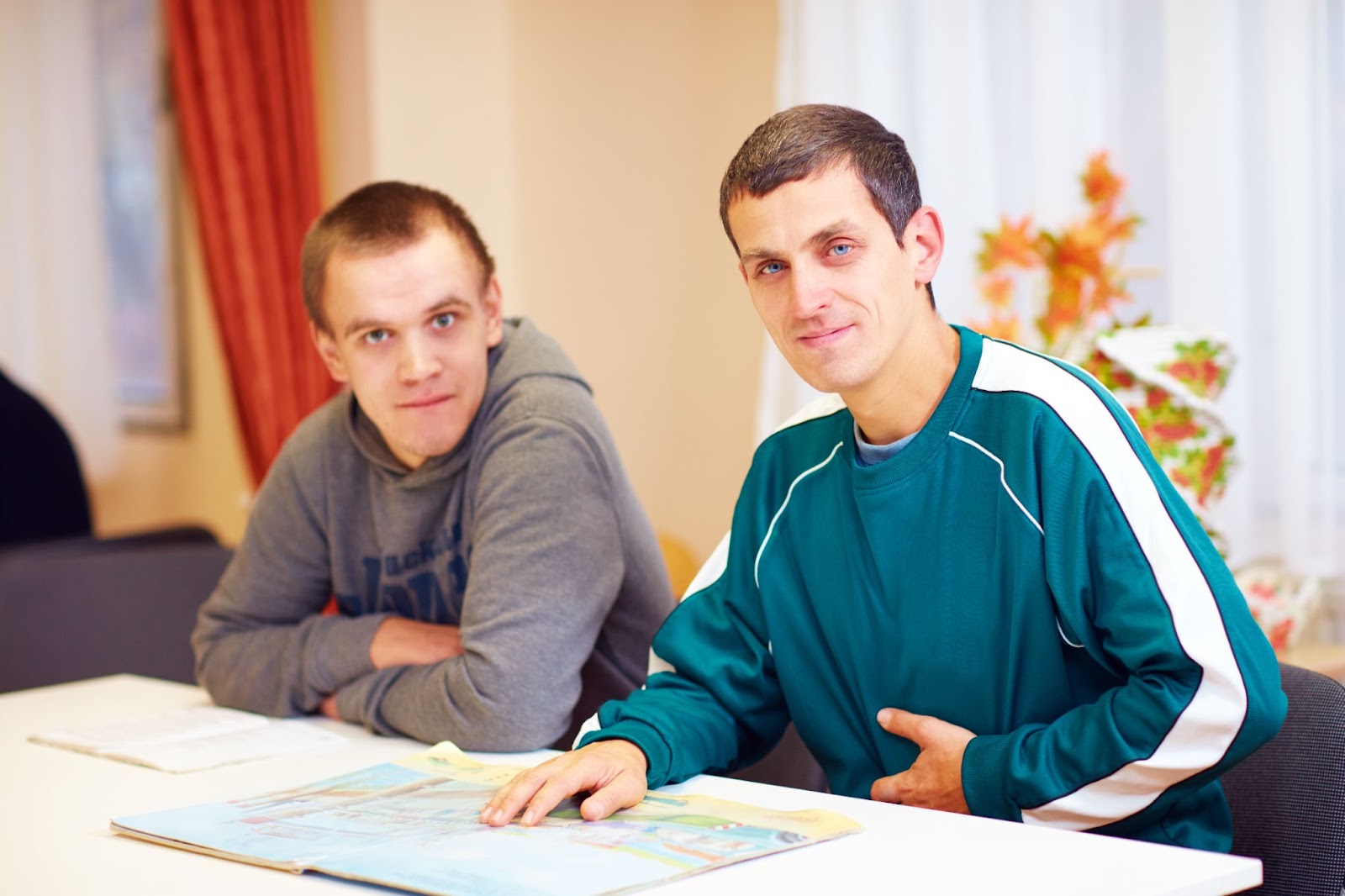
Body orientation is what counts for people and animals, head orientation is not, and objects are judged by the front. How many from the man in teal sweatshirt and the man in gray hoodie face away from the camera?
0

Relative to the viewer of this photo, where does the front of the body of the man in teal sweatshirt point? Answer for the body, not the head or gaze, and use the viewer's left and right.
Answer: facing the viewer and to the left of the viewer

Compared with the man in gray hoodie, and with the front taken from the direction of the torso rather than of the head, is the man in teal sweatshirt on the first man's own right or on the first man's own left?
on the first man's own left

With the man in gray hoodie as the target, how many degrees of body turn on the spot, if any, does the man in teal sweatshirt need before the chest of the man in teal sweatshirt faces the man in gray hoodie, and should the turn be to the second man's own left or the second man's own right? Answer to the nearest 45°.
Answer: approximately 90° to the second man's own right

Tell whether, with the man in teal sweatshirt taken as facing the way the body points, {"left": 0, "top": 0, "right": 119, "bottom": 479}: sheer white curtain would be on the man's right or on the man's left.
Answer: on the man's right

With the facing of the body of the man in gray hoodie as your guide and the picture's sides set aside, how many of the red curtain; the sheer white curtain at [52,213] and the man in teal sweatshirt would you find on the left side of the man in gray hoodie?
1

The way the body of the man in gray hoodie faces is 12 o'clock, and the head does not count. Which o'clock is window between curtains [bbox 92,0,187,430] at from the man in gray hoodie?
The window between curtains is roughly at 4 o'clock from the man in gray hoodie.
